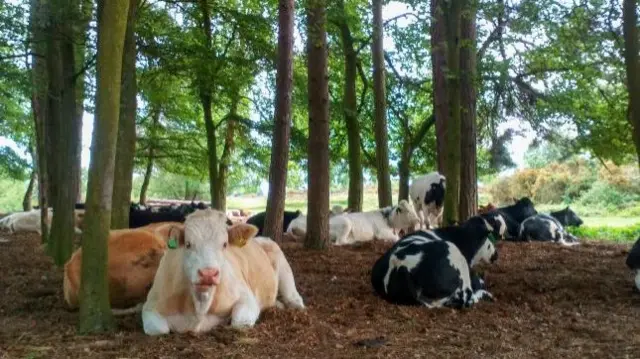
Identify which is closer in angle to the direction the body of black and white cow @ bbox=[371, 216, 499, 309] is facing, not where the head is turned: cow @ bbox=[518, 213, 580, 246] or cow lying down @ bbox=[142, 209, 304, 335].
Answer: the cow

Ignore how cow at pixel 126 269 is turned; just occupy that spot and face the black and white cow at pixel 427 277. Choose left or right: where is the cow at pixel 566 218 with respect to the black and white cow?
left

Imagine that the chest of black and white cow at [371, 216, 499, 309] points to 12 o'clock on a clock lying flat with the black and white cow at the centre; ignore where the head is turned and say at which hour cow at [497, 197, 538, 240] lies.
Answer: The cow is roughly at 11 o'clock from the black and white cow.

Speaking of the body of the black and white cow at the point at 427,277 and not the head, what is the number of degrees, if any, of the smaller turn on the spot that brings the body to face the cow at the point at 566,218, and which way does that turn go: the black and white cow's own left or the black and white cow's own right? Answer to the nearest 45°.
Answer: approximately 45° to the black and white cow's own left

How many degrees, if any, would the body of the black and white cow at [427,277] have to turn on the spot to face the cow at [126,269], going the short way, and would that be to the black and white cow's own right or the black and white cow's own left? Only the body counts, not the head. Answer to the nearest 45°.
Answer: approximately 135° to the black and white cow's own left

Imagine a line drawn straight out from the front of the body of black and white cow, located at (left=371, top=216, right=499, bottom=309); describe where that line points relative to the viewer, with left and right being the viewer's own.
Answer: facing away from the viewer and to the right of the viewer

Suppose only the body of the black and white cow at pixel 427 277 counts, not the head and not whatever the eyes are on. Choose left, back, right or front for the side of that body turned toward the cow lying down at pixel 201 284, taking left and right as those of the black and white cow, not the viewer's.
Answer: back

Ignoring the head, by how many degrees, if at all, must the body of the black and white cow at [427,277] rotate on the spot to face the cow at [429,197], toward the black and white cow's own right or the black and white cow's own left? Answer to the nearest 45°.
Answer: approximately 45° to the black and white cow's own left
